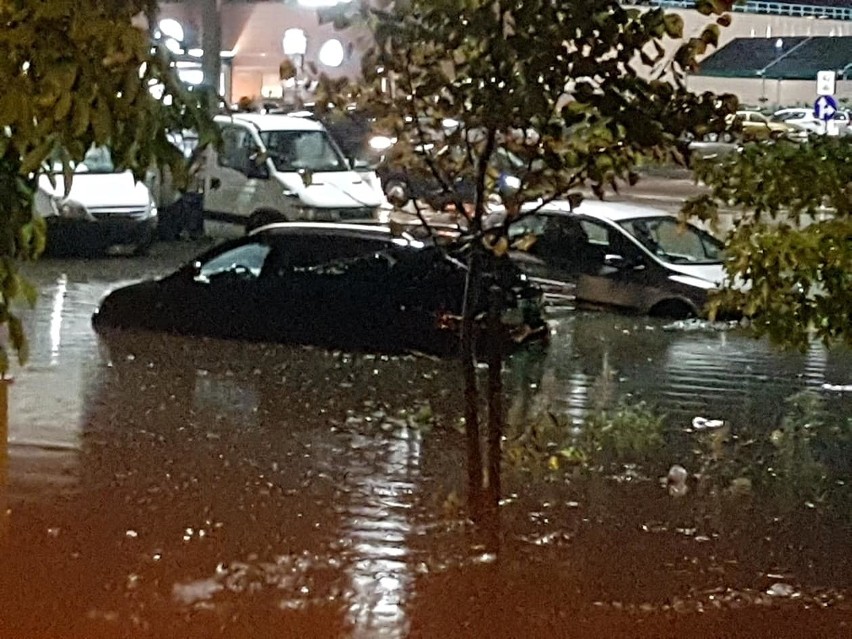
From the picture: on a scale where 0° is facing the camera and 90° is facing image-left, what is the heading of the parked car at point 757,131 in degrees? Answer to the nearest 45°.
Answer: approximately 270°

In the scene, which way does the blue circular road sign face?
toward the camera

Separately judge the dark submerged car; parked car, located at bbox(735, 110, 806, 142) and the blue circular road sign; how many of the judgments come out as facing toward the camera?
1

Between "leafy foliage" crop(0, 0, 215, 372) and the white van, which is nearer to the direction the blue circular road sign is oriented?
the leafy foliage

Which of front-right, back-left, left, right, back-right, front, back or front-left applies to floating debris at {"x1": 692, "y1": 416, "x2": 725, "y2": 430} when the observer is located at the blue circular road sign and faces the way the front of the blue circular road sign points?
front

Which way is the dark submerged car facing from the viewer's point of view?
to the viewer's left

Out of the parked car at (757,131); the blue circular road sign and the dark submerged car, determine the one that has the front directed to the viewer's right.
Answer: the parked car

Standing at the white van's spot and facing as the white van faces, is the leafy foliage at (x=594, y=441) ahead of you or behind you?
ahead

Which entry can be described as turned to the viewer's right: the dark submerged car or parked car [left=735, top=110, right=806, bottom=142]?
the parked car

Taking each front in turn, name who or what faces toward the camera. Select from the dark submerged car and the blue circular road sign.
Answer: the blue circular road sign

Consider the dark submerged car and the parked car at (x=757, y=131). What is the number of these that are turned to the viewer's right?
1
